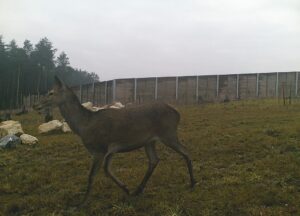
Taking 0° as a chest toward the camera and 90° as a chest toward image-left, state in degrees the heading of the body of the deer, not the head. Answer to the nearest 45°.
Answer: approximately 90°

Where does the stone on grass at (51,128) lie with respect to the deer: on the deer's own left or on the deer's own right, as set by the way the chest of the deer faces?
on the deer's own right

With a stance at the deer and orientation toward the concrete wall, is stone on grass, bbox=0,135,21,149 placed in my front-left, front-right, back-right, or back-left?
front-left

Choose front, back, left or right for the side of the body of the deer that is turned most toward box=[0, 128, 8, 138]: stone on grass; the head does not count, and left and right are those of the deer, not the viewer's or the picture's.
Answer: right

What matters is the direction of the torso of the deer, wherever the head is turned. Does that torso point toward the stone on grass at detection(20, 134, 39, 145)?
no

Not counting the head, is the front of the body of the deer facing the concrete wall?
no
